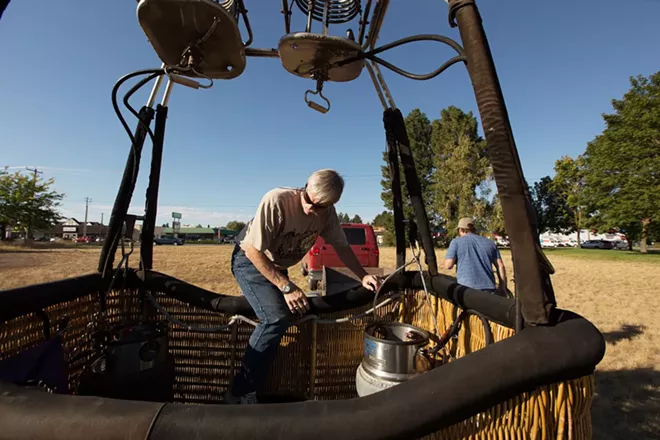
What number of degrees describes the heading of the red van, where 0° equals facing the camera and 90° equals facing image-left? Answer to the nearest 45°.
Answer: approximately 225°

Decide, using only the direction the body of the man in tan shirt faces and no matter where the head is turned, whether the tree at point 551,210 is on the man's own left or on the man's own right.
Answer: on the man's own left

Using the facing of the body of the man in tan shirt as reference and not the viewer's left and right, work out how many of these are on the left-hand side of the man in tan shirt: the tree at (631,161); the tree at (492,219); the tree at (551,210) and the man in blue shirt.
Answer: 4

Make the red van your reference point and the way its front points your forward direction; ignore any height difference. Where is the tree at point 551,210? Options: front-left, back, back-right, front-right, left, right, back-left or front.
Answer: front

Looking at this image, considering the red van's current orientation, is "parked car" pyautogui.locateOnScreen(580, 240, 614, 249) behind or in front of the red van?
in front

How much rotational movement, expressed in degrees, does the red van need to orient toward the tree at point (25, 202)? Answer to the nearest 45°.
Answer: approximately 90° to its left

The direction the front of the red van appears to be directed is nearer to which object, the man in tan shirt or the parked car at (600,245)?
the parked car

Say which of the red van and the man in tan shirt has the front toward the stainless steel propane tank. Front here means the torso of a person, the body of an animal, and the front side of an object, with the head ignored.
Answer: the man in tan shirt

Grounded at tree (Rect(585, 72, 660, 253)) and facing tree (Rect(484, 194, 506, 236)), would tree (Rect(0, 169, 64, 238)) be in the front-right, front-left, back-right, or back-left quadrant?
front-left
